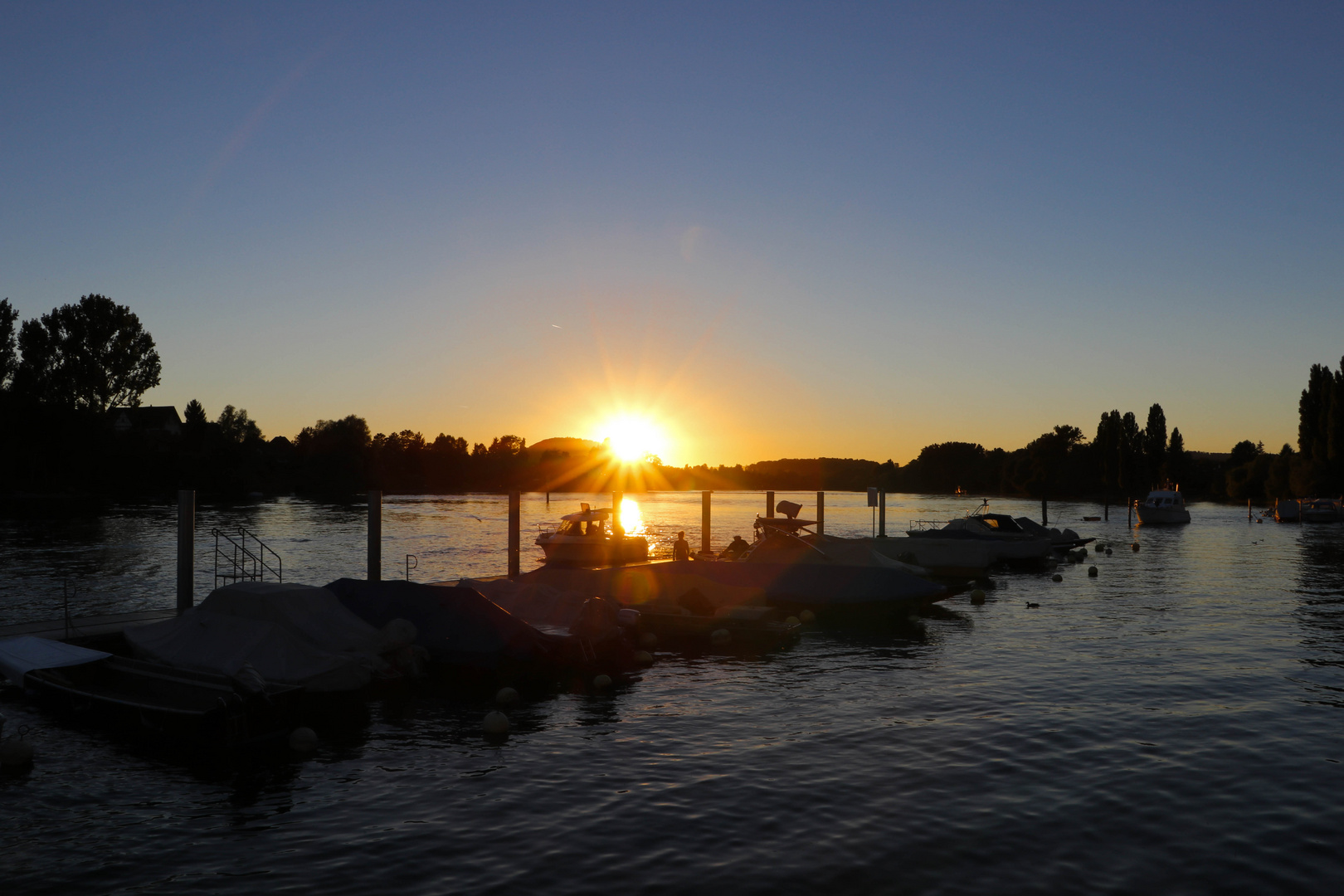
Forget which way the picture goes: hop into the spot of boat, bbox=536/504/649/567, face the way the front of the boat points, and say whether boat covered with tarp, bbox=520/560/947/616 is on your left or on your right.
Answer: on your left

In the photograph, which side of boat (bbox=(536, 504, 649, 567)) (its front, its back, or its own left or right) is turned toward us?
left

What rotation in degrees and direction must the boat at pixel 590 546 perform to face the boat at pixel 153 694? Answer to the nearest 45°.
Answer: approximately 90° to its left

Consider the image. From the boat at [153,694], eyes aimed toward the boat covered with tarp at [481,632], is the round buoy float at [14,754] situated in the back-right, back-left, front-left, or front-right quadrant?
back-right
